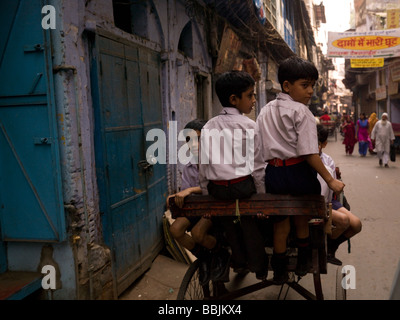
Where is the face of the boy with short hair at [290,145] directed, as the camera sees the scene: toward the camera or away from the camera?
toward the camera

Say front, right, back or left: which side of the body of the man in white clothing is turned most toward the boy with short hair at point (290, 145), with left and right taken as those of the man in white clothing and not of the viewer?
front

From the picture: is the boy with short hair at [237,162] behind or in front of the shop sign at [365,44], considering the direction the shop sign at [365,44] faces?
in front

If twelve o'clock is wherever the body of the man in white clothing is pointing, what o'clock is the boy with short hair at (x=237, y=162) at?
The boy with short hair is roughly at 12 o'clock from the man in white clothing.

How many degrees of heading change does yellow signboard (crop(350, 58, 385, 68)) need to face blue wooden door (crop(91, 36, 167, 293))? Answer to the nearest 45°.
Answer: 0° — it already faces it

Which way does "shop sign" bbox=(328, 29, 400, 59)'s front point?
toward the camera

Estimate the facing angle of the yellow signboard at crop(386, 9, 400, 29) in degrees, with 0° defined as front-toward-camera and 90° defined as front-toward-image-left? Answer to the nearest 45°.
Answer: approximately 0°

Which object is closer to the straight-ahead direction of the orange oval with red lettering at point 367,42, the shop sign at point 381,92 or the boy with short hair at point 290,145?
the boy with short hair

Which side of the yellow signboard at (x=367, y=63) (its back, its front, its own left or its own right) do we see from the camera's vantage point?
front

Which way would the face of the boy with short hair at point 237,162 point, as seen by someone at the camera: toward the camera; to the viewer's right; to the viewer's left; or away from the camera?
to the viewer's right

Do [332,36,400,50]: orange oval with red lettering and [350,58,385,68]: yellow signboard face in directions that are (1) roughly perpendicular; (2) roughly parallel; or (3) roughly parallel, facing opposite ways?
roughly parallel

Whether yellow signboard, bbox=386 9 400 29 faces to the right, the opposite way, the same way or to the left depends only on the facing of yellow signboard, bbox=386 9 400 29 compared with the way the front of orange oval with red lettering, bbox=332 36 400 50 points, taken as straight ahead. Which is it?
the same way

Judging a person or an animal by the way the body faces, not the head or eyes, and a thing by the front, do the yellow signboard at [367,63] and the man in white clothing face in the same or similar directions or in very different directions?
same or similar directions

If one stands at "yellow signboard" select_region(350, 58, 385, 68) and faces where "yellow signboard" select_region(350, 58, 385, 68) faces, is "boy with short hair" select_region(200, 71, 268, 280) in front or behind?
in front

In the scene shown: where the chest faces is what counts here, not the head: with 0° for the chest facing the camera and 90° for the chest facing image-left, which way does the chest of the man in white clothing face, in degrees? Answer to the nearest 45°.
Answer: approximately 0°

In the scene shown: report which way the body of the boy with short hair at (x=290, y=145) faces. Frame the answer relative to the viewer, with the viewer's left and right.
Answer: facing away from the viewer and to the right of the viewer
